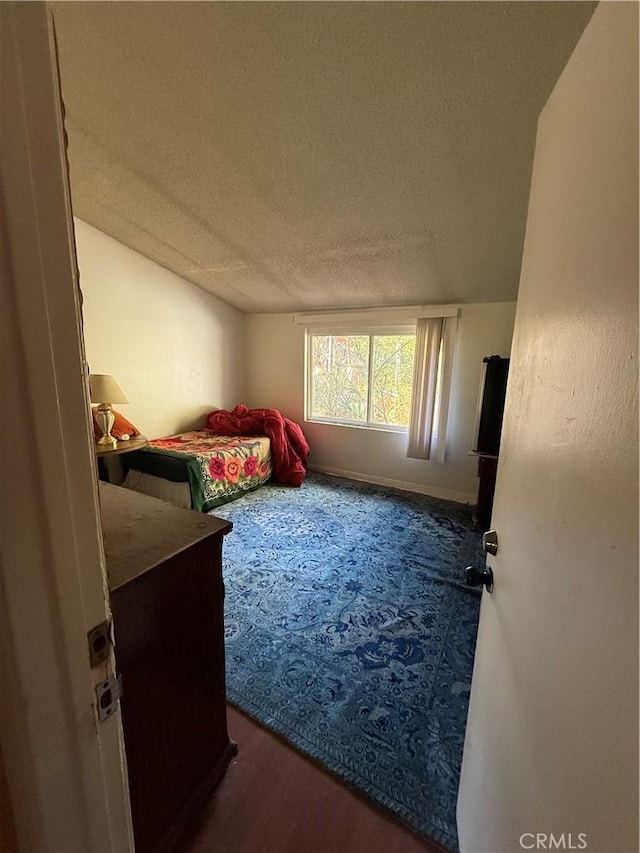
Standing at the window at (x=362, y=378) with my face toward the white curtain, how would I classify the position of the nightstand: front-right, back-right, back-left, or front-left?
back-right

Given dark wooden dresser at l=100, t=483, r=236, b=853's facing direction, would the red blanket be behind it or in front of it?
in front

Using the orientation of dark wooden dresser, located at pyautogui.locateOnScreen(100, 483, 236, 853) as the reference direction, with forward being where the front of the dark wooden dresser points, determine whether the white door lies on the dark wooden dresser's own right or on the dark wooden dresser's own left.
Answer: on the dark wooden dresser's own right

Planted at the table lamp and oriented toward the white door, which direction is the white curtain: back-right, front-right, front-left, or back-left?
front-left

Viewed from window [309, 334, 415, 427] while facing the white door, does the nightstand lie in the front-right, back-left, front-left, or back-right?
front-right

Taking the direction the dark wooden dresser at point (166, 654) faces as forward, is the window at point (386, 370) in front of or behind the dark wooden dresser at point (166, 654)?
in front

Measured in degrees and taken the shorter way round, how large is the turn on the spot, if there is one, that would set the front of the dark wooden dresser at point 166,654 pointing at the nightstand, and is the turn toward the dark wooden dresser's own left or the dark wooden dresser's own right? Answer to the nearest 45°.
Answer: approximately 45° to the dark wooden dresser's own left

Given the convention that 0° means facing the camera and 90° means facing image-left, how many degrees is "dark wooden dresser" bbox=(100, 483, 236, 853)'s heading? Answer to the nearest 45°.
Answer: approximately 225°

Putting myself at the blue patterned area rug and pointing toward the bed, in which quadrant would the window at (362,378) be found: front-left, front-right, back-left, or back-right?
front-right

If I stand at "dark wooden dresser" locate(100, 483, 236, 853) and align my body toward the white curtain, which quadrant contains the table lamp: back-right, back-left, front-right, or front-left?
front-left

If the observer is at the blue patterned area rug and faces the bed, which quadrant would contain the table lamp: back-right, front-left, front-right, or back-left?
front-left

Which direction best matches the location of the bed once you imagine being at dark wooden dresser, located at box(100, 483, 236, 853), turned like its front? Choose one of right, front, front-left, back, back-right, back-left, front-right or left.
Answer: front-left

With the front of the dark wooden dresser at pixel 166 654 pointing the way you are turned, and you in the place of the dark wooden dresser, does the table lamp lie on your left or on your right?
on your left
